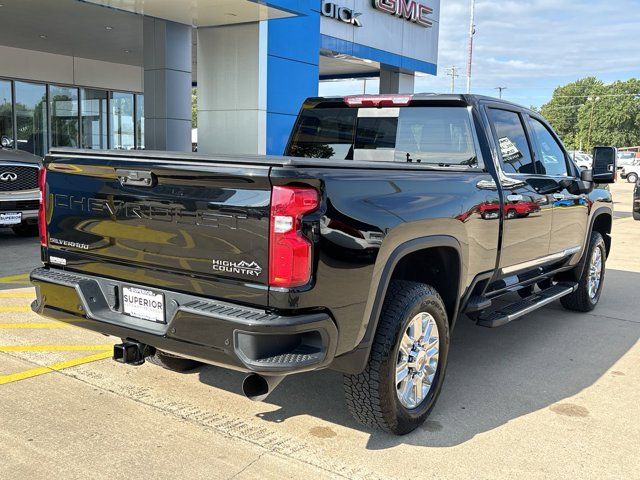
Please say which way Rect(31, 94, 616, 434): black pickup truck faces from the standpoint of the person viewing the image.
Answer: facing away from the viewer and to the right of the viewer

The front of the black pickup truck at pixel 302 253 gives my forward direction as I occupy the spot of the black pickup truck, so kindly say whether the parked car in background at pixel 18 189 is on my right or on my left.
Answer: on my left

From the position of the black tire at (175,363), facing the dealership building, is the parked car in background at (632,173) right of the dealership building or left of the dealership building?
right

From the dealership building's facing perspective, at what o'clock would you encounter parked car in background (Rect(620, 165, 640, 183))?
The parked car in background is roughly at 9 o'clock from the dealership building.

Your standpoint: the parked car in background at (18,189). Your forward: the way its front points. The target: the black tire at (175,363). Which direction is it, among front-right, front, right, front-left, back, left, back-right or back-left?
front

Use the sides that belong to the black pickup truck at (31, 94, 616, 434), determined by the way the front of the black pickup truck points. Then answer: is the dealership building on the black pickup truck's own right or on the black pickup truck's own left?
on the black pickup truck's own left

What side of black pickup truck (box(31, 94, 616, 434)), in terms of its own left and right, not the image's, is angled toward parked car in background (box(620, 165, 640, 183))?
front

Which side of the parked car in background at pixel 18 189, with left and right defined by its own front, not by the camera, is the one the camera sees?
front

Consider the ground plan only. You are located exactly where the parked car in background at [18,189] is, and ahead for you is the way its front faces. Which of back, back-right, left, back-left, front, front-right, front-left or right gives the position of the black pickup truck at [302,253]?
front

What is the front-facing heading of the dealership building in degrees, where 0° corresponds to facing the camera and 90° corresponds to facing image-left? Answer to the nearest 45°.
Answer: approximately 315°

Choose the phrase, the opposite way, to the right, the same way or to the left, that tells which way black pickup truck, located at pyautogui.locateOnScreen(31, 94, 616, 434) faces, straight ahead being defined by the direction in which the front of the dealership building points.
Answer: to the left

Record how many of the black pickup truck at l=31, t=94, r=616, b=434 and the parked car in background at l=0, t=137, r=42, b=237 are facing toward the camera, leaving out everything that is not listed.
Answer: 1

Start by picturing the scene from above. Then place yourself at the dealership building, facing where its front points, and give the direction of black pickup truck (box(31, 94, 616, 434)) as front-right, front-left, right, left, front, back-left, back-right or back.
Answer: front-right

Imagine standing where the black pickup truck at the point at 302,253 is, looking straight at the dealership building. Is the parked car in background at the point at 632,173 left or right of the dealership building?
right

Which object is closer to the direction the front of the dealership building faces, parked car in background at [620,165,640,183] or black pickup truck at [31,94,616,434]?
the black pickup truck
